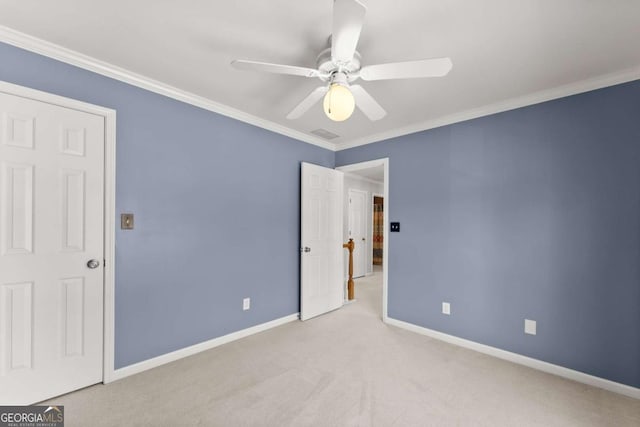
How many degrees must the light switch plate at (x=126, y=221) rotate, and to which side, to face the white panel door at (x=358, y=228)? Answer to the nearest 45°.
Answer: approximately 135° to its left

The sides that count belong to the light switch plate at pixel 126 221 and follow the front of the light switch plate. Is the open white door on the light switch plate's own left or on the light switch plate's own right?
on the light switch plate's own left

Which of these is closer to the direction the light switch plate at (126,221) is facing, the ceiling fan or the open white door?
the ceiling fan

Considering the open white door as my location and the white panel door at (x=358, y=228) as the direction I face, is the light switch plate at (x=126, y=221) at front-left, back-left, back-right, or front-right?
back-left

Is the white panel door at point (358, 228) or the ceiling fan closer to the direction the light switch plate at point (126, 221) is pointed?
the ceiling fan
